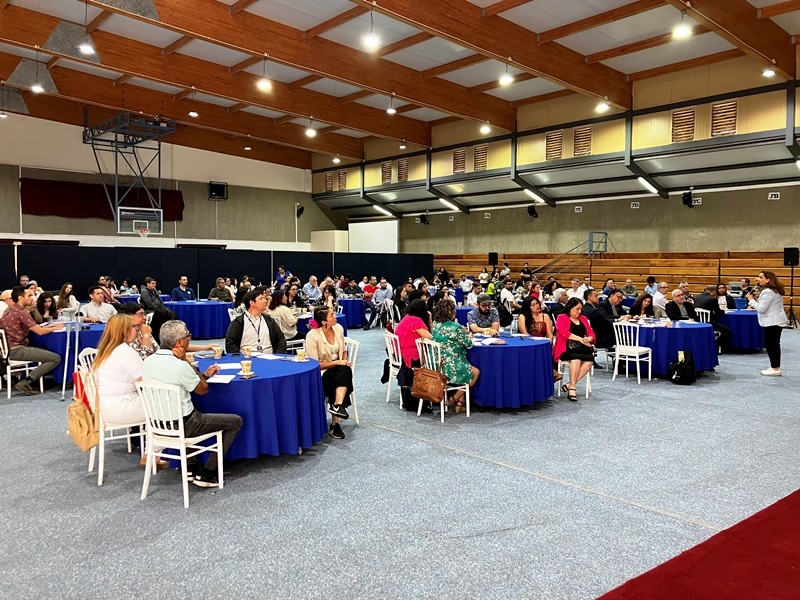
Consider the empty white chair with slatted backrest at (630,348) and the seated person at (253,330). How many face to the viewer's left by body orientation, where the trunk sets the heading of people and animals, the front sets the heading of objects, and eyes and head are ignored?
0

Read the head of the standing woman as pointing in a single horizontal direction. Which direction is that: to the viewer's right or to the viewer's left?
to the viewer's left

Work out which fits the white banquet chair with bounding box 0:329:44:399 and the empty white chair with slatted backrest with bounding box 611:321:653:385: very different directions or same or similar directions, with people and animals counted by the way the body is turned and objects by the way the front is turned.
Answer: same or similar directions

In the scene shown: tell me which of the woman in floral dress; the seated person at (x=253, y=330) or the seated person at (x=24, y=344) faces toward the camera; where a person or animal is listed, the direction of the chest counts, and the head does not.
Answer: the seated person at (x=253, y=330)

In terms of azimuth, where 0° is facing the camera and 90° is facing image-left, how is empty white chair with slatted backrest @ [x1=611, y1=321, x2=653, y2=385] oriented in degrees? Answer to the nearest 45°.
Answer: approximately 225°

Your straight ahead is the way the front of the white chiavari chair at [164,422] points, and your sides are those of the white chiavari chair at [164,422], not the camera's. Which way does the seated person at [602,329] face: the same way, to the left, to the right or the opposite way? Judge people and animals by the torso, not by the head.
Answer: to the right

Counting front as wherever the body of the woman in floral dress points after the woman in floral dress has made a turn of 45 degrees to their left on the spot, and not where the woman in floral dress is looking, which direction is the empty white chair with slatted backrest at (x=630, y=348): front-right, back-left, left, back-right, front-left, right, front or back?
front-right

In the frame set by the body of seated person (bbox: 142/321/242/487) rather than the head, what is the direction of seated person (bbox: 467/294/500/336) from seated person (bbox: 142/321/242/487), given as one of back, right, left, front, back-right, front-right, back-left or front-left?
front

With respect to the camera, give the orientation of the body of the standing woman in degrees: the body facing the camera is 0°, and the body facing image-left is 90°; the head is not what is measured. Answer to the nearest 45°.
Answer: approximately 90°

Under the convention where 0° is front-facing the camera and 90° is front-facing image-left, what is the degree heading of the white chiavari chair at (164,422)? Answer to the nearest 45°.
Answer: approximately 225°

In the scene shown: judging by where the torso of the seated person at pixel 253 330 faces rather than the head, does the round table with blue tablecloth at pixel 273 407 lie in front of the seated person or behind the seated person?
in front

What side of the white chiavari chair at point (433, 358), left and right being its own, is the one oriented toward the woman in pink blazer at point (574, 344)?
front

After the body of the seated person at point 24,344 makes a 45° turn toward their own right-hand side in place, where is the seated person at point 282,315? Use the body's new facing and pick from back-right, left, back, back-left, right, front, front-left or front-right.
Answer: front-left

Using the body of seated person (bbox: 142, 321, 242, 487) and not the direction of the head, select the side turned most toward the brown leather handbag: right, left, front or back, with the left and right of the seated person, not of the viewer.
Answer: front

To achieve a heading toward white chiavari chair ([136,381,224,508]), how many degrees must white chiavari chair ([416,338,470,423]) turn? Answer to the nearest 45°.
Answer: approximately 180°

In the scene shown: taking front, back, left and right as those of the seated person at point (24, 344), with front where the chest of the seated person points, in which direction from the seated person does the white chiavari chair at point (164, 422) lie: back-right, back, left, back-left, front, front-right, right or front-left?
right

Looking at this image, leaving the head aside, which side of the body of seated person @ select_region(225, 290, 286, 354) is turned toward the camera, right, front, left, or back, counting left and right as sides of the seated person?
front
